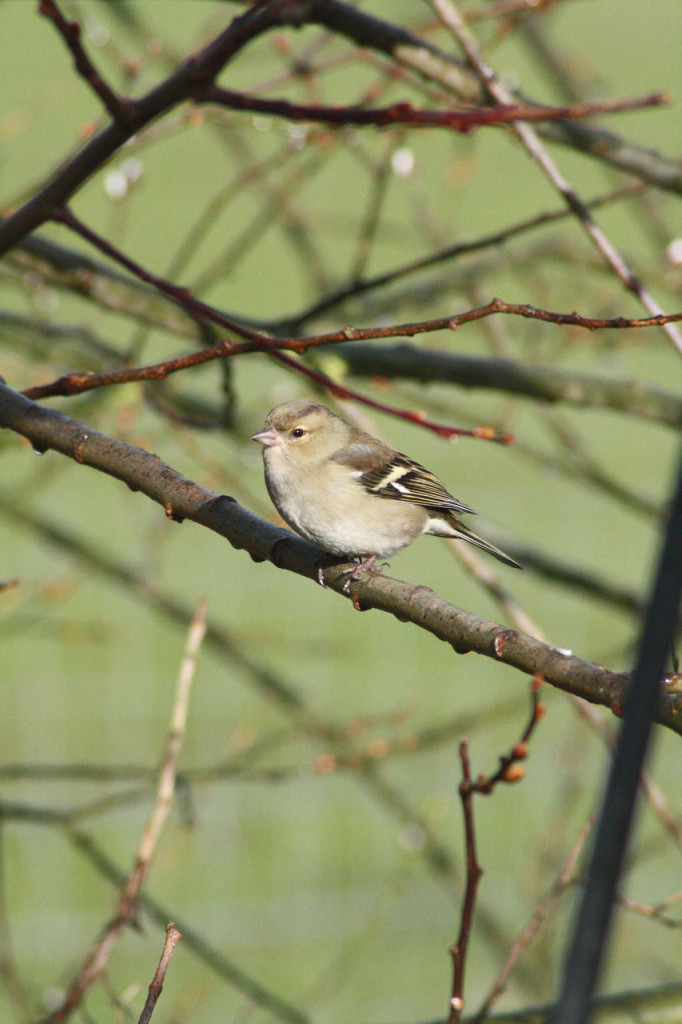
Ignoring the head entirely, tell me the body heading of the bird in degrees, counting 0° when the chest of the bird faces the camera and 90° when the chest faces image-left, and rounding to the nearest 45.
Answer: approximately 90°

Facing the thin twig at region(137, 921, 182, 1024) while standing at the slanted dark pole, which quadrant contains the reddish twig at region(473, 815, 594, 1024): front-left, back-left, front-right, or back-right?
front-right
